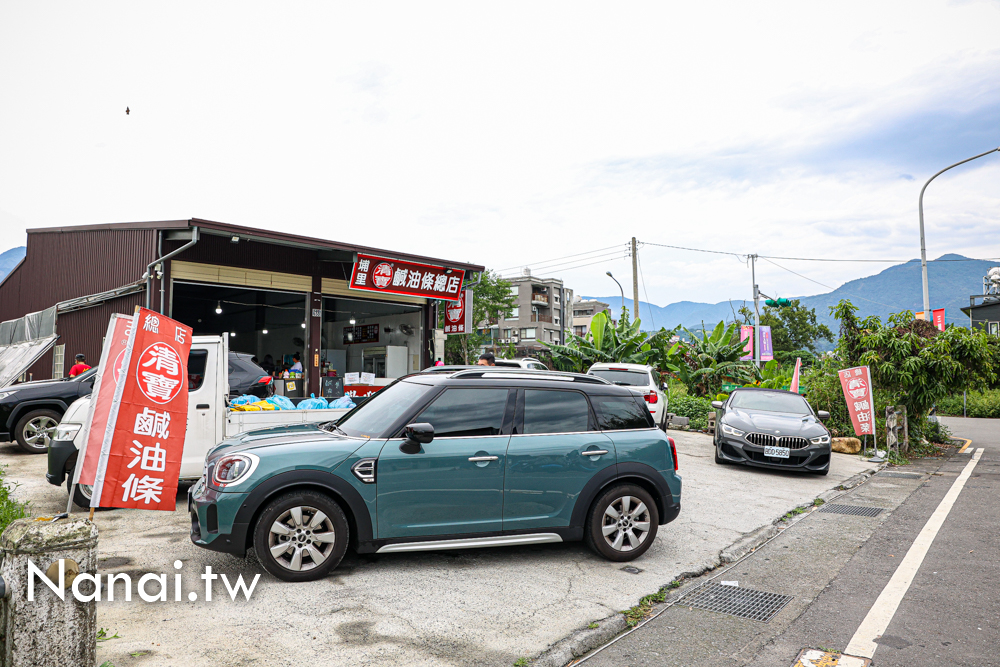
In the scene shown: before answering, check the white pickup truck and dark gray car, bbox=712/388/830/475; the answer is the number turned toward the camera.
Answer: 1

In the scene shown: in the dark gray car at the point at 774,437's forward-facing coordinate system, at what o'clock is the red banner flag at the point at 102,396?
The red banner flag is roughly at 1 o'clock from the dark gray car.

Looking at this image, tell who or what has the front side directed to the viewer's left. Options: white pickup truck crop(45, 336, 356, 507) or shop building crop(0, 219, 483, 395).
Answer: the white pickup truck

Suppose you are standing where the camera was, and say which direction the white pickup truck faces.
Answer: facing to the left of the viewer

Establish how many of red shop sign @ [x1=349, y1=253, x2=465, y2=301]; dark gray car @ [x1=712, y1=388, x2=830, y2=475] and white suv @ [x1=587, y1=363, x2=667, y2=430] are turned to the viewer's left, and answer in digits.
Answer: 0

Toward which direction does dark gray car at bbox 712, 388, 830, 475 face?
toward the camera

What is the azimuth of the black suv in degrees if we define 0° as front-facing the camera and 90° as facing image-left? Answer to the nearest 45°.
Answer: approximately 90°

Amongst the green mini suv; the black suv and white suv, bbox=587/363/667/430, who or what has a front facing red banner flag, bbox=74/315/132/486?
the green mini suv

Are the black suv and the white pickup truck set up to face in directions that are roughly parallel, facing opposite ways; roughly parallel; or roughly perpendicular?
roughly parallel

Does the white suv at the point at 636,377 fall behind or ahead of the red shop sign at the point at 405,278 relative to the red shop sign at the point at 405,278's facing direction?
ahead

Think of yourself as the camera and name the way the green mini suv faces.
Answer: facing to the left of the viewer

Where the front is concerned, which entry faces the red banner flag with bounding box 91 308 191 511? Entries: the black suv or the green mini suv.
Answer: the green mini suv

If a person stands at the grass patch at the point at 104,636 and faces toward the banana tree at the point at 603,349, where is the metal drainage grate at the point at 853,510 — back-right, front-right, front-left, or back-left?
front-right

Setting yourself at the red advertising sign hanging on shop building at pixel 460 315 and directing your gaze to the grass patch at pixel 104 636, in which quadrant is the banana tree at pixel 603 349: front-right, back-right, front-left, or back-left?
back-left

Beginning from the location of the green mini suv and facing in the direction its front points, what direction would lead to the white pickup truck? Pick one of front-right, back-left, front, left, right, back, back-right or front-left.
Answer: front-right

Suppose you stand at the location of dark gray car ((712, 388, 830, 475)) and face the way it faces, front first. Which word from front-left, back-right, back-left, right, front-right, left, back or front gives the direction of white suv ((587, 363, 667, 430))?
back-right

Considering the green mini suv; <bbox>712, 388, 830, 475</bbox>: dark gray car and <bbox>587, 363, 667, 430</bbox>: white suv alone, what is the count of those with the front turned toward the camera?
1

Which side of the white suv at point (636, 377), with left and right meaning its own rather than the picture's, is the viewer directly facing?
back
